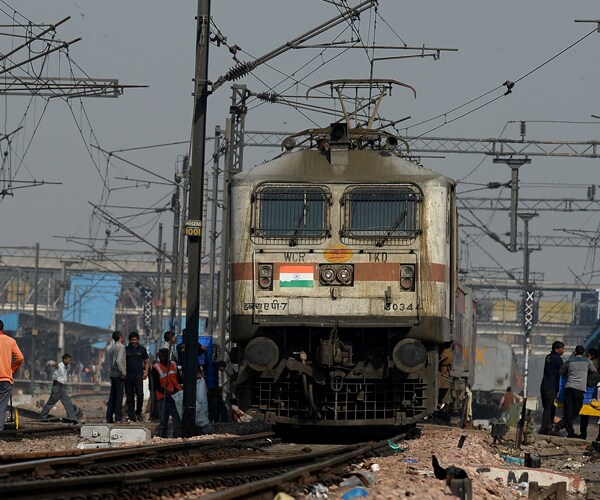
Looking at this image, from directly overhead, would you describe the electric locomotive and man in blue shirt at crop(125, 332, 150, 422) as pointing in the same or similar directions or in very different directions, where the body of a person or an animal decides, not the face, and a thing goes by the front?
same or similar directions

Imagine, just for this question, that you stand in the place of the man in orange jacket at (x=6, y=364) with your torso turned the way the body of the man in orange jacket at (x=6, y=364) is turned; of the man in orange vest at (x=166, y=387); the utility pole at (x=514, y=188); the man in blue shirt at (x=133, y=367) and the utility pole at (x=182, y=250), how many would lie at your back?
0

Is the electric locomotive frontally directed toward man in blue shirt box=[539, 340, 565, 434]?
no

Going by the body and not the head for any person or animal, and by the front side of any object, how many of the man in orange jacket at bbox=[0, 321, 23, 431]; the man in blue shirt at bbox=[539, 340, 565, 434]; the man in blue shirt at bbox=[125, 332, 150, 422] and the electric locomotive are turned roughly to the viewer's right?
1

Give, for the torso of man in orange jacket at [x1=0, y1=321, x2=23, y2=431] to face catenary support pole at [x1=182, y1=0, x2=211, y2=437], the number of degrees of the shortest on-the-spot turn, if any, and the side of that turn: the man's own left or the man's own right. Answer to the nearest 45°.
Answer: approximately 45° to the man's own right

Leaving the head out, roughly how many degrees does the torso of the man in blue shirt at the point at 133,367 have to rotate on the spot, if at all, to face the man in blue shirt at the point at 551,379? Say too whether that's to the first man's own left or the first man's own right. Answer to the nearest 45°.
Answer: approximately 90° to the first man's own left

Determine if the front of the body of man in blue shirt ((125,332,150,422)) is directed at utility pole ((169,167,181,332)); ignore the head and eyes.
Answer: no

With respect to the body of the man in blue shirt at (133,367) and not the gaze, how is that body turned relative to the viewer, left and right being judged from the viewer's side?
facing the viewer

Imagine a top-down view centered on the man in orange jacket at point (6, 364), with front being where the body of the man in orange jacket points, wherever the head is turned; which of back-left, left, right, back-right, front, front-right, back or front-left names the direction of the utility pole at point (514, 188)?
front-right

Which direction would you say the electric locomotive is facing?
toward the camera

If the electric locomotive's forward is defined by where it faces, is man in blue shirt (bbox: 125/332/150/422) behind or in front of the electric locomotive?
behind
